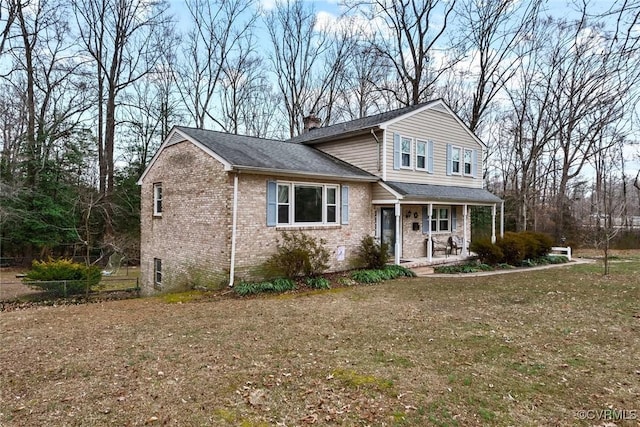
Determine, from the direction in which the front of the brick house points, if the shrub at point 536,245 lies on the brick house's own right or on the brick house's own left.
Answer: on the brick house's own left

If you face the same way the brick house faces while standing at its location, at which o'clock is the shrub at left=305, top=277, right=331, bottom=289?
The shrub is roughly at 1 o'clock from the brick house.

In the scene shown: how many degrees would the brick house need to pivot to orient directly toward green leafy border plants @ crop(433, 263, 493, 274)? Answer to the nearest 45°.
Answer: approximately 45° to its left

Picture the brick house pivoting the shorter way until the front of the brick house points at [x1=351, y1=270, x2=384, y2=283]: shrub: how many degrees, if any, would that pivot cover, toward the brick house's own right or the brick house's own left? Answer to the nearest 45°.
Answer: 0° — it already faces it

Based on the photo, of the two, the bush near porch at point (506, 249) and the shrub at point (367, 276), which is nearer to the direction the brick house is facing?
the shrub

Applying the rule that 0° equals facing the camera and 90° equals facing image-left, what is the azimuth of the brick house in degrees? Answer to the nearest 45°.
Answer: approximately 315°

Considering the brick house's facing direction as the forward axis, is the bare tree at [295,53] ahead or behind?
behind

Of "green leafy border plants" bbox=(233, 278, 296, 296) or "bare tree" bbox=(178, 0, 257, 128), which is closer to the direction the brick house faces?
the green leafy border plants

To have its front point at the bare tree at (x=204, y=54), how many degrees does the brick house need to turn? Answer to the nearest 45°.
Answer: approximately 180°

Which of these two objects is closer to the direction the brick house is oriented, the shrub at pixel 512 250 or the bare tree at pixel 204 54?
the shrub

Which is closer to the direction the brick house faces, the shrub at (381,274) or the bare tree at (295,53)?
the shrub
